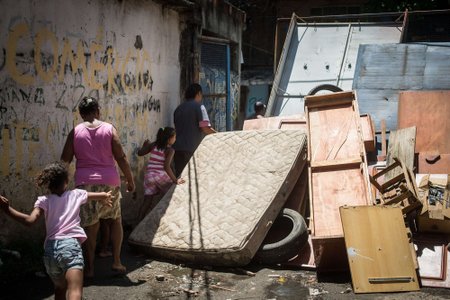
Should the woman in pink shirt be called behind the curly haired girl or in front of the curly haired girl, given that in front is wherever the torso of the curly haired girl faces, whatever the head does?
in front

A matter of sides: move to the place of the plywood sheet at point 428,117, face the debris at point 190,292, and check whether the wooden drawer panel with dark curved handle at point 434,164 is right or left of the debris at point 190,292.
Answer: left

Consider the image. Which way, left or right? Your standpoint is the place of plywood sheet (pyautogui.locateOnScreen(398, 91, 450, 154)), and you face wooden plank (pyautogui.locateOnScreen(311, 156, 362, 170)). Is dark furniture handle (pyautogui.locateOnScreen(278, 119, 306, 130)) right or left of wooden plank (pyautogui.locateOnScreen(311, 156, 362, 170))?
right

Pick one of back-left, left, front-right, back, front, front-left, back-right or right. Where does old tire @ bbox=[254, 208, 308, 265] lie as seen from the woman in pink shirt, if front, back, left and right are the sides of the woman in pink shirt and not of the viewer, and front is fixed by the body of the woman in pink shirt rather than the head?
right

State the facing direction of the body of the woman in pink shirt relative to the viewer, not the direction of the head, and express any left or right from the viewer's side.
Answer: facing away from the viewer

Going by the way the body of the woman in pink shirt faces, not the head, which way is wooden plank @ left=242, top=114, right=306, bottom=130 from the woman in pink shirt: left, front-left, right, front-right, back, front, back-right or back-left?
front-right

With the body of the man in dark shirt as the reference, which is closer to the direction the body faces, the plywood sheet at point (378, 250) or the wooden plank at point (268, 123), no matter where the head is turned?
the wooden plank

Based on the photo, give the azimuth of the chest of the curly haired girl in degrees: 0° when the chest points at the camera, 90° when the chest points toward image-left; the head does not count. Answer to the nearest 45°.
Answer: approximately 180°

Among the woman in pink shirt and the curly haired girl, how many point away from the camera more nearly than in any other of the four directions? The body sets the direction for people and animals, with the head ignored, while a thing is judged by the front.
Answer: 2

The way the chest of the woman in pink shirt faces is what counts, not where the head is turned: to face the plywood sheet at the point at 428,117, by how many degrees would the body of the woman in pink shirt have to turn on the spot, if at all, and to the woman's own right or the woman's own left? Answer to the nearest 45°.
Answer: approximately 90° to the woman's own right

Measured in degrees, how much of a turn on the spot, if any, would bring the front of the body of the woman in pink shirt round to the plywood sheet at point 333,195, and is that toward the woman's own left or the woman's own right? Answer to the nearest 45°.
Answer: approximately 90° to the woman's own right

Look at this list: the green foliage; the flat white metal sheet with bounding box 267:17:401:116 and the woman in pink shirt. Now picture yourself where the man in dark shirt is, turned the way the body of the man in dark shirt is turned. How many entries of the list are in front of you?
2

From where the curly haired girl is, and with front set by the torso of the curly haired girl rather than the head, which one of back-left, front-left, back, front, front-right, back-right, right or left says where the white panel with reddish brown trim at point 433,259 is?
right
